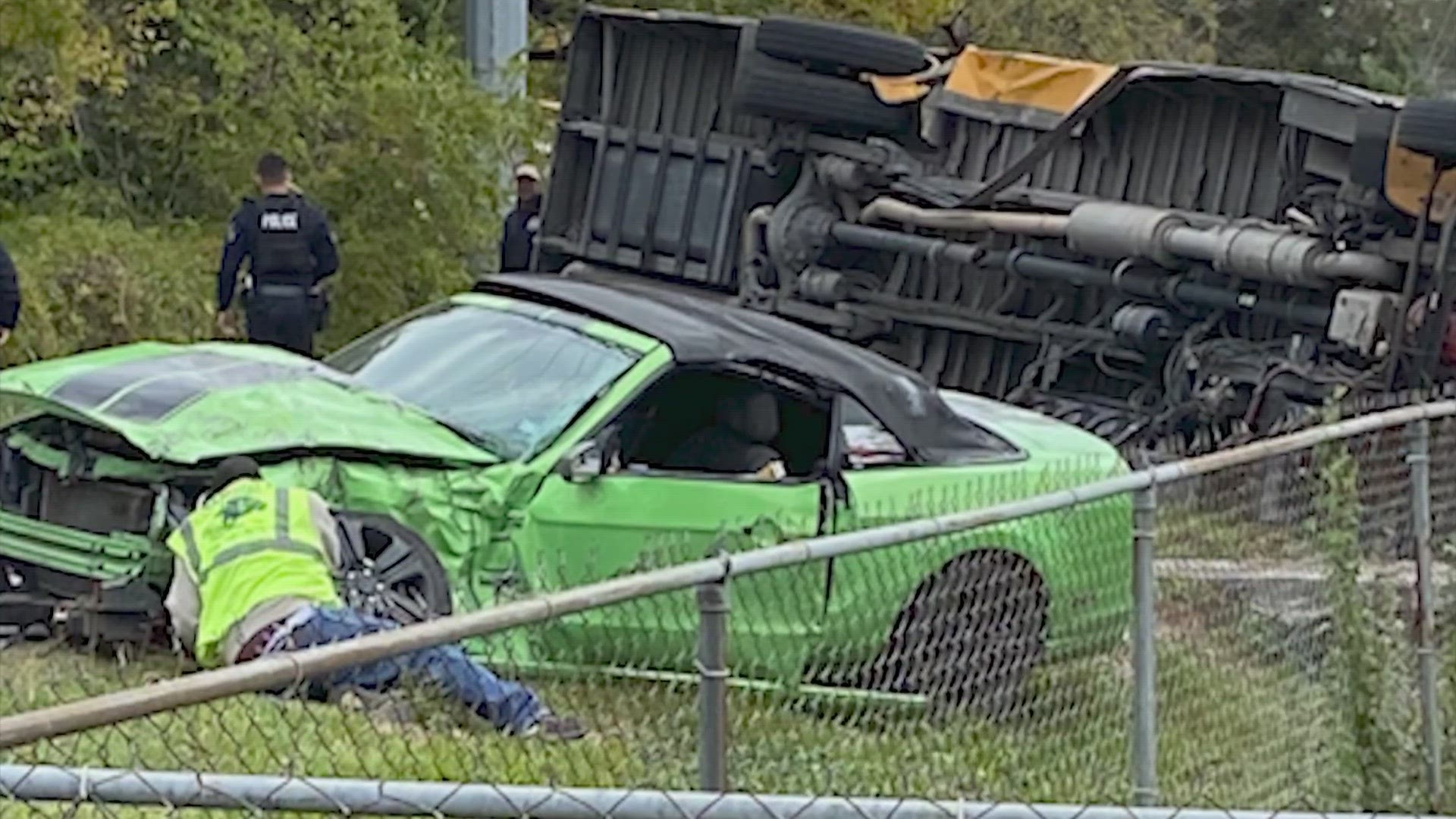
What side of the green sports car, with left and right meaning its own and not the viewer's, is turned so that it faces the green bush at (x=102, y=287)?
right

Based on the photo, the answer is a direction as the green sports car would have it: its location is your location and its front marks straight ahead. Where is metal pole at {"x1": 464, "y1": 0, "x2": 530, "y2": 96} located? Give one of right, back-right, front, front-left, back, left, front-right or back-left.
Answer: back-right

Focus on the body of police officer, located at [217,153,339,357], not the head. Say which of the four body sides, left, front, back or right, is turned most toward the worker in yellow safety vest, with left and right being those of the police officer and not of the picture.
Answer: back

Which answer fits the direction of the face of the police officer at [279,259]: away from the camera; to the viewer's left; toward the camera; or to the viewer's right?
away from the camera

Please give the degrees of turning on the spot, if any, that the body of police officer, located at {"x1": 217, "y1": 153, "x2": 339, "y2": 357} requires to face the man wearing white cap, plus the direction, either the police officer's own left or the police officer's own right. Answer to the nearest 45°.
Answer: approximately 45° to the police officer's own right

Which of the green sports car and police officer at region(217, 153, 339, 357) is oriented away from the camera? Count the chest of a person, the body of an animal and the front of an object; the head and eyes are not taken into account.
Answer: the police officer

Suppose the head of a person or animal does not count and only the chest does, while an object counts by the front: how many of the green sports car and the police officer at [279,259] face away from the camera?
1

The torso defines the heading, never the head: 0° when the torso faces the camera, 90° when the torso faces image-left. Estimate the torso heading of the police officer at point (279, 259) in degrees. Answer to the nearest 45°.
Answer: approximately 180°

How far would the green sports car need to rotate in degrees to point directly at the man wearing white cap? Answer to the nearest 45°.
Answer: approximately 135° to its right

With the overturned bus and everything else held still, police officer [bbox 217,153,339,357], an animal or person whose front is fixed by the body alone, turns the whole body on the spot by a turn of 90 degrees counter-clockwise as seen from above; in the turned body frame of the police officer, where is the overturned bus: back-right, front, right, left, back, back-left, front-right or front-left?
back
